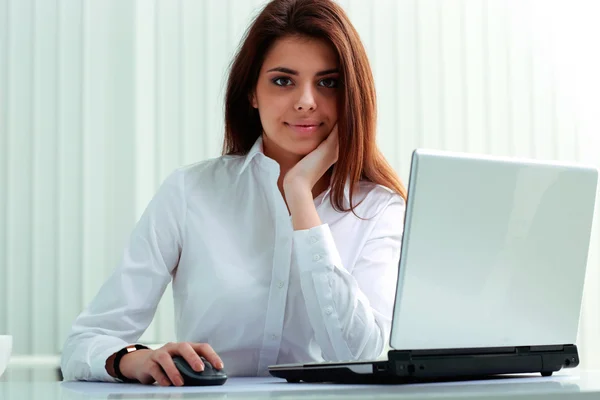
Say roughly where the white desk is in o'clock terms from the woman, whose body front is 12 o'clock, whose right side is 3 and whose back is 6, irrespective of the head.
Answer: The white desk is roughly at 12 o'clock from the woman.

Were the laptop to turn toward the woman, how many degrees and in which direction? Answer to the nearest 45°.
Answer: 0° — it already faces them

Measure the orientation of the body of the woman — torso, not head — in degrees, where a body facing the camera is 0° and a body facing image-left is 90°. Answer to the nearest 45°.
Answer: approximately 0°

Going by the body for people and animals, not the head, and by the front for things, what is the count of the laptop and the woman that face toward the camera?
1

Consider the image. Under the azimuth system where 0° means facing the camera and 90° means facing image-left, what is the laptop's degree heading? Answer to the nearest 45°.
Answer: approximately 135°

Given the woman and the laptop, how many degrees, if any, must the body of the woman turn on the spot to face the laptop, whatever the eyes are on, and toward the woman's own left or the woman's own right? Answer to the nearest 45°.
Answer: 0° — they already face it
